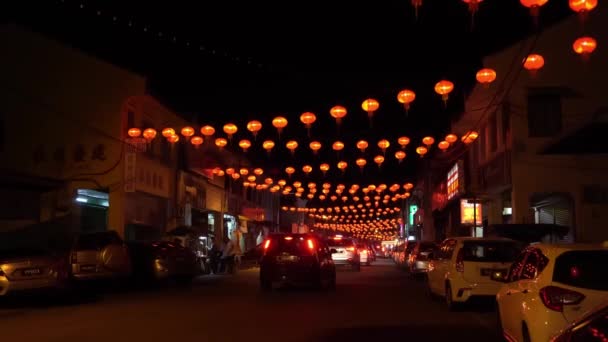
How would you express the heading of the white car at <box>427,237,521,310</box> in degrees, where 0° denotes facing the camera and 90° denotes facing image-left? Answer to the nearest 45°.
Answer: approximately 135°

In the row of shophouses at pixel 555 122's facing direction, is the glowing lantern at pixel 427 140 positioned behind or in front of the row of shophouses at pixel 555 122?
in front

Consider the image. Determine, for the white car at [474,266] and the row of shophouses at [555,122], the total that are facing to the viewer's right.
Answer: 0

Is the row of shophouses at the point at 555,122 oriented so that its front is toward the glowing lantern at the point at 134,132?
yes

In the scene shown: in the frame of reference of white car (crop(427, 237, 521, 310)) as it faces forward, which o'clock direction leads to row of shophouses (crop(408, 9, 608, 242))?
The row of shophouses is roughly at 2 o'clock from the white car.

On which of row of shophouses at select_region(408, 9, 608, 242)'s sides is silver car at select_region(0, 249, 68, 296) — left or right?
on its left

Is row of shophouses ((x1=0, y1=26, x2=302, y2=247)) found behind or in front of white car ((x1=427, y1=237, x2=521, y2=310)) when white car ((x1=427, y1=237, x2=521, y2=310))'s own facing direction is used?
in front

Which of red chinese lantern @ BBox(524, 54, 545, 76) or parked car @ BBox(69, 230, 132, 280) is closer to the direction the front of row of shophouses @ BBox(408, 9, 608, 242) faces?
the parked car

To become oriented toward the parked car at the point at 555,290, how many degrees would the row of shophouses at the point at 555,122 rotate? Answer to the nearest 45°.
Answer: approximately 90° to its left

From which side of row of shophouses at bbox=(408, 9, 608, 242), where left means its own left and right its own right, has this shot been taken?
left

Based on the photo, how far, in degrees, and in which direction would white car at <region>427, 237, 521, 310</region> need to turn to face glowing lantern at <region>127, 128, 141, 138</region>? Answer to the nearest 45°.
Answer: approximately 90° to its left
